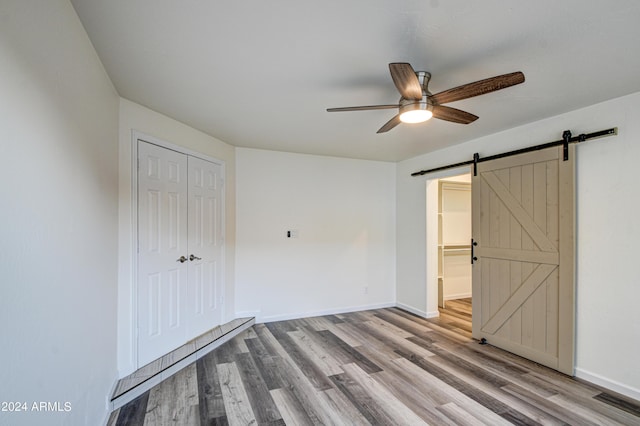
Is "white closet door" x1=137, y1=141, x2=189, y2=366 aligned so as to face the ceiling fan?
yes

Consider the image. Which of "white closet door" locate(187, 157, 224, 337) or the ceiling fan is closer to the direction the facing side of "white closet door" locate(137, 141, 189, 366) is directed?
the ceiling fan

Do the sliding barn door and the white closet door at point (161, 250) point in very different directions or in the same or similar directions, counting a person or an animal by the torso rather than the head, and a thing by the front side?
very different directions

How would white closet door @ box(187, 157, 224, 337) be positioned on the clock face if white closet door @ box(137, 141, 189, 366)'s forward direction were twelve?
white closet door @ box(187, 157, 224, 337) is roughly at 9 o'clock from white closet door @ box(137, 141, 189, 366).

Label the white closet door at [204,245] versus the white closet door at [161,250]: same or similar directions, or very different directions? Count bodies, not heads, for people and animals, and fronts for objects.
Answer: same or similar directions

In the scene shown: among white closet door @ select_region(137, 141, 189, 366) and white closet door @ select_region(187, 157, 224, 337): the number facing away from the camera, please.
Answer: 0

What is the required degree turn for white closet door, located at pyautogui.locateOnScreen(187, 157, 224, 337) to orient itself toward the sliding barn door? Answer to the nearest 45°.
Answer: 0° — it already faces it

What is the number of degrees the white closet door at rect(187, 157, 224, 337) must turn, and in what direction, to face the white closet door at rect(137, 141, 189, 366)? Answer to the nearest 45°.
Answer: approximately 90° to its right

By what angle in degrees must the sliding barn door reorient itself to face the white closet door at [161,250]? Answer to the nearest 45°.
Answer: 0° — it already faces it

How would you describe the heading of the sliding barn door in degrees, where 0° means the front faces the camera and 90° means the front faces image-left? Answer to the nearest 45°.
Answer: approximately 45°

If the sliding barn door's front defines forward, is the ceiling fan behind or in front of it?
in front

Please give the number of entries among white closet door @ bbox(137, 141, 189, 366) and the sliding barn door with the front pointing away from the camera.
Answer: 0

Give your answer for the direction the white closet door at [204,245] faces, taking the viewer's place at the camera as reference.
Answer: facing the viewer and to the right of the viewer
